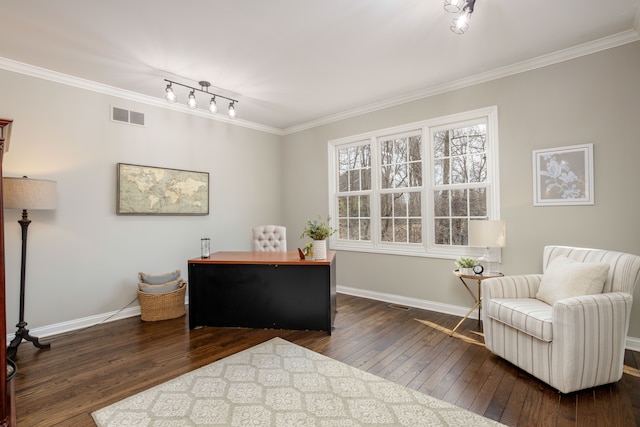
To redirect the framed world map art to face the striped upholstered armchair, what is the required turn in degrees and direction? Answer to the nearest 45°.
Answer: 0° — it already faces it

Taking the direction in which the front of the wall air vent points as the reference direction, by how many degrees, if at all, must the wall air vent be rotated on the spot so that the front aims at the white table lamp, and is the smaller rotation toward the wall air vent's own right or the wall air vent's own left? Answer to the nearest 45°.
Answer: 0° — it already faces it

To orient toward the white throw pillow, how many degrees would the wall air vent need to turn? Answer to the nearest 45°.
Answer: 0° — it already faces it

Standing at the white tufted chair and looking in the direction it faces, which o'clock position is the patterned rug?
The patterned rug is roughly at 12 o'clock from the white tufted chair.

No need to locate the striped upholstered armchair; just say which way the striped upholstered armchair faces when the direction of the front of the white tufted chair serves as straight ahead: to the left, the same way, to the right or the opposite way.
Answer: to the right

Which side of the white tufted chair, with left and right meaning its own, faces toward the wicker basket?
right

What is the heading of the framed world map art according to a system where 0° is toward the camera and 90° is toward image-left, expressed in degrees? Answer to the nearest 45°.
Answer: approximately 315°
